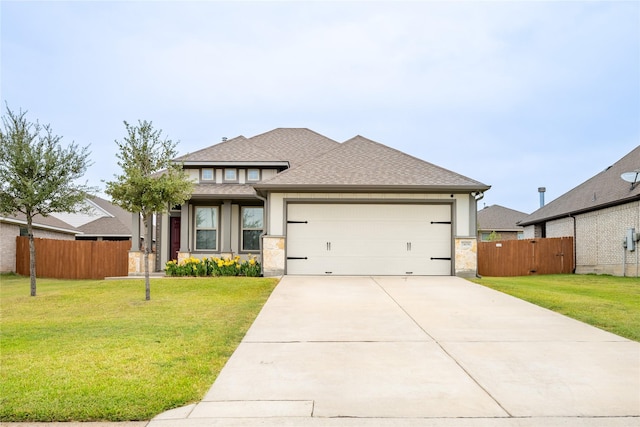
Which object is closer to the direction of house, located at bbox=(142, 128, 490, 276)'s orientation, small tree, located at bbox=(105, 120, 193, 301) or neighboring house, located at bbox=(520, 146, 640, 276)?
the small tree

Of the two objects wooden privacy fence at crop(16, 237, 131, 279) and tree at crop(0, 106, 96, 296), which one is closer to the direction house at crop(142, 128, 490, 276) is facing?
the tree

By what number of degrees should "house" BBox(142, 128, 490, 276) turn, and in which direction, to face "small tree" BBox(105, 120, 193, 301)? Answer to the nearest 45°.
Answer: approximately 45° to its right

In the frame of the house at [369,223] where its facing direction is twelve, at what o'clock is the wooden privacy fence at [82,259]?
The wooden privacy fence is roughly at 4 o'clock from the house.

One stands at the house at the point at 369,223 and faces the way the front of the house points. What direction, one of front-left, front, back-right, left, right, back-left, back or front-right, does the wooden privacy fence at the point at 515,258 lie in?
back-left

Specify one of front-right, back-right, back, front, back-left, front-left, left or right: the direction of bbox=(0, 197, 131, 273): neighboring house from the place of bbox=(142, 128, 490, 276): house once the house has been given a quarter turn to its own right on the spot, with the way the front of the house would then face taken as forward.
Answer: front-right

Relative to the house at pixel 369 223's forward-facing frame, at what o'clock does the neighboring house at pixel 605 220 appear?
The neighboring house is roughly at 8 o'clock from the house.

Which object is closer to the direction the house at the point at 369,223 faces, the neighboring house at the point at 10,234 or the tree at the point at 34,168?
the tree

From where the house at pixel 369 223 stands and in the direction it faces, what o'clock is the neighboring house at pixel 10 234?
The neighboring house is roughly at 4 o'clock from the house.

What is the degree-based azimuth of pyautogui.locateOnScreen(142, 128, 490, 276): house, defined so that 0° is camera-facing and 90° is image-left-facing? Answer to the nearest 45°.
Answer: approximately 0°
